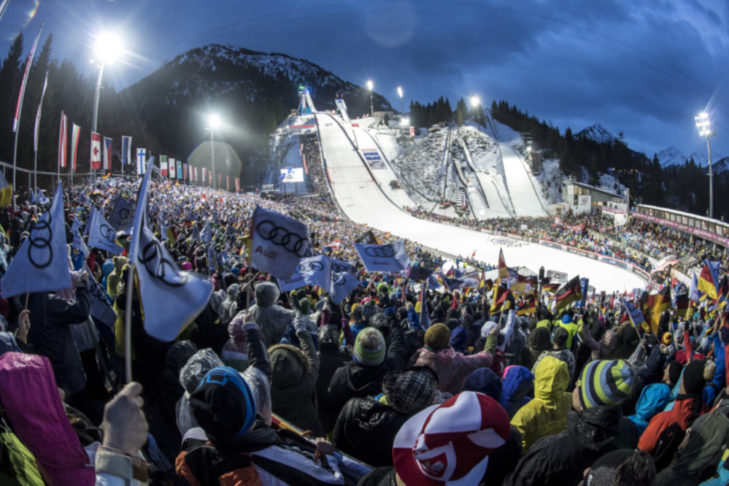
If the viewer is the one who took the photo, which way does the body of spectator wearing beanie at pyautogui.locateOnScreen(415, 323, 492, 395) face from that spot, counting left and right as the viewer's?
facing away from the viewer

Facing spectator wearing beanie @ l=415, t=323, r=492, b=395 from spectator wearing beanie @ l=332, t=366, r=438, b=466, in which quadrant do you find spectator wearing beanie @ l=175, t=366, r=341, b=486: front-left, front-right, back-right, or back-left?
back-left

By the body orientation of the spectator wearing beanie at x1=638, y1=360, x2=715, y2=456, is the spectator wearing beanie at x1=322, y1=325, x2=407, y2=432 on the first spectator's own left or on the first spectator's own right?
on the first spectator's own left

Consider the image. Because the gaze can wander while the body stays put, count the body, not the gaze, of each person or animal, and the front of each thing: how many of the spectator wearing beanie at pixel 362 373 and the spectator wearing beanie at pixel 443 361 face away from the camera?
2

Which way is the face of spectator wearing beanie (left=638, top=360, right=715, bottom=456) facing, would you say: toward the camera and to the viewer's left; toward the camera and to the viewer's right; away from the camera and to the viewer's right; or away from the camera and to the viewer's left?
away from the camera and to the viewer's left

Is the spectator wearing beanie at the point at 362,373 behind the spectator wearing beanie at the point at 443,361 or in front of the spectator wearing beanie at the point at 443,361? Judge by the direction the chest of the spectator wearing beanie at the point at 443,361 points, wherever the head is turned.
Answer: behind

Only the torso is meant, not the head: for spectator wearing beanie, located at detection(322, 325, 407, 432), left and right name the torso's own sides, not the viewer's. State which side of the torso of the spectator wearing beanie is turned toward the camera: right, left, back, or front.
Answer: back

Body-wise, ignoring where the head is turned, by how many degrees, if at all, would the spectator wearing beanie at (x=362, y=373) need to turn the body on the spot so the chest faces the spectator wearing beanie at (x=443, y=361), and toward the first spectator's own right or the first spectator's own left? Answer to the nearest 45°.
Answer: approximately 45° to the first spectator's own right

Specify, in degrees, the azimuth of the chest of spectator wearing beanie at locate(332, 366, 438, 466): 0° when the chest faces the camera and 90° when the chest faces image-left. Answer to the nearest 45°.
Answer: approximately 225°

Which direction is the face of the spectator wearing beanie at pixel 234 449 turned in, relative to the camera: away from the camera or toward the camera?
away from the camera

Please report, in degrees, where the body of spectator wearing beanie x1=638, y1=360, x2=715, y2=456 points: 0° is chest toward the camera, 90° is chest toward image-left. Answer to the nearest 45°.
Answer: approximately 135°

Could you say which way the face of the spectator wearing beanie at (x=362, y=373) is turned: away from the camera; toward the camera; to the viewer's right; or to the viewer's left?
away from the camera
